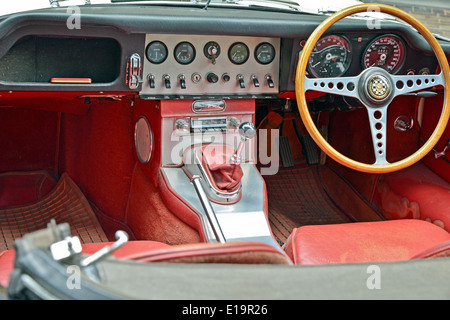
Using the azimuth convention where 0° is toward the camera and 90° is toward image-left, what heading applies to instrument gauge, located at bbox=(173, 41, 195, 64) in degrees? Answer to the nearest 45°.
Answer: approximately 0°

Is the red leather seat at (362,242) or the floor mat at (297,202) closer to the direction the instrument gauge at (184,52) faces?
the red leather seat

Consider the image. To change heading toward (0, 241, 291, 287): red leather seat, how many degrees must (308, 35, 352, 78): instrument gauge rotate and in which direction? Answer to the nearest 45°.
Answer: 0° — it already faces it

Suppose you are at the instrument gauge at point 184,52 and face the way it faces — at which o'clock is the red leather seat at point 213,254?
The red leather seat is roughly at 12 o'clock from the instrument gauge.

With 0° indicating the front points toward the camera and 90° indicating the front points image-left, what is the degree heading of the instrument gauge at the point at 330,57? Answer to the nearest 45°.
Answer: approximately 0°

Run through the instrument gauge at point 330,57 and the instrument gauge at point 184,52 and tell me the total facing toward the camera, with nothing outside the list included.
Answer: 2

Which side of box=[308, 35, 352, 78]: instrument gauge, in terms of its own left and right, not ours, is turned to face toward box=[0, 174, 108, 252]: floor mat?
right
